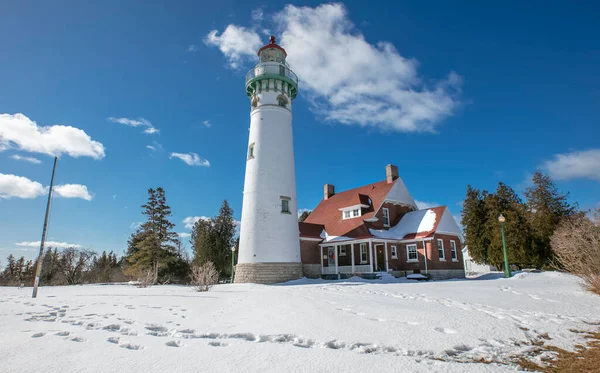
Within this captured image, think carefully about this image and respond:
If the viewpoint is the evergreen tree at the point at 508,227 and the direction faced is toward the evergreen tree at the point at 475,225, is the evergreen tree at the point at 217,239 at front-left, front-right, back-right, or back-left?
front-left

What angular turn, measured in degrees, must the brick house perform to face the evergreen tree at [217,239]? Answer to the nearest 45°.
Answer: approximately 90° to its right

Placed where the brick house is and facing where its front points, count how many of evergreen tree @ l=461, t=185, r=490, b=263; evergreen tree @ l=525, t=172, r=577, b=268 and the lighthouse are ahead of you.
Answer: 1

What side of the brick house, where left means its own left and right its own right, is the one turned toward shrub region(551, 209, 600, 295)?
left

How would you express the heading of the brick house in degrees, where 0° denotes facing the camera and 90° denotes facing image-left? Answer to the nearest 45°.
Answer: approximately 45°

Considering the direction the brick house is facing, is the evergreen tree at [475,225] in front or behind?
behind

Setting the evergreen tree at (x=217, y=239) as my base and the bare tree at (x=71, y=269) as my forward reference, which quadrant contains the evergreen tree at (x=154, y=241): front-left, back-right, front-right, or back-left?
front-left

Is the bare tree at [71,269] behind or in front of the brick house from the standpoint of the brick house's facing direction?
in front

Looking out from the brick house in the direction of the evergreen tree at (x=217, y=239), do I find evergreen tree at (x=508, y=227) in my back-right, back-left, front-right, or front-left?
back-right

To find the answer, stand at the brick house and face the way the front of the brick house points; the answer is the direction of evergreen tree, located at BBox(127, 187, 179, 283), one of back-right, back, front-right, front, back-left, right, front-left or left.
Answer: front-right

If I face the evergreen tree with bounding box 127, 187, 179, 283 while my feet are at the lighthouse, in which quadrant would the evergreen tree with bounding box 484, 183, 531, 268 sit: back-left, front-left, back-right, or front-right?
back-right

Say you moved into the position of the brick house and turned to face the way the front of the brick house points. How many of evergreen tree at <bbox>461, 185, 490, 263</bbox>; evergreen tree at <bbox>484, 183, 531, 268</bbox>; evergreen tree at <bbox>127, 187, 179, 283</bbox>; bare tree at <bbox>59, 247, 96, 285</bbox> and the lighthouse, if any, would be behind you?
2
